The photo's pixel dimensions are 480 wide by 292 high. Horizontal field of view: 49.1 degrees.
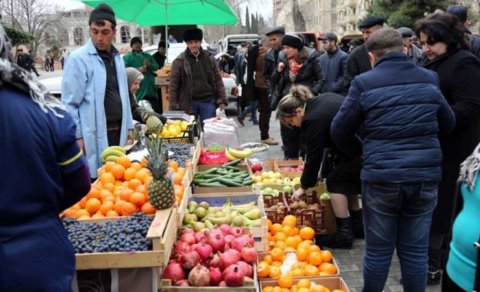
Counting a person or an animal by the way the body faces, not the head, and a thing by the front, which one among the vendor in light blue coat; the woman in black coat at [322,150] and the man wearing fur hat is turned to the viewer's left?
the woman in black coat

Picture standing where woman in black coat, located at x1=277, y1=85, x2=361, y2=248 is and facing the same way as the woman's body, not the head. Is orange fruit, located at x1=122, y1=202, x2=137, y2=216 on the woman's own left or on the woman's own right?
on the woman's own left

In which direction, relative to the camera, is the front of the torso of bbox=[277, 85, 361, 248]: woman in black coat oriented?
to the viewer's left

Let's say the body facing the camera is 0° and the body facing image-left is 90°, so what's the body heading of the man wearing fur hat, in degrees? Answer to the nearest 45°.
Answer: approximately 0°

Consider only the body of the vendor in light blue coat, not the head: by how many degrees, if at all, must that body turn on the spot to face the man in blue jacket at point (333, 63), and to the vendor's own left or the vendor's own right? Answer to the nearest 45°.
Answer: approximately 90° to the vendor's own left

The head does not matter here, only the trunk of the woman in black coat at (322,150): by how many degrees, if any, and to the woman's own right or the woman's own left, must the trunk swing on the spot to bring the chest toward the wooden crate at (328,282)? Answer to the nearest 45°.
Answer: approximately 90° to the woman's own left

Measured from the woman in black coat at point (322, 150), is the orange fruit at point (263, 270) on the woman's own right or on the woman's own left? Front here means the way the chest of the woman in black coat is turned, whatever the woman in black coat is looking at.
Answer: on the woman's own left

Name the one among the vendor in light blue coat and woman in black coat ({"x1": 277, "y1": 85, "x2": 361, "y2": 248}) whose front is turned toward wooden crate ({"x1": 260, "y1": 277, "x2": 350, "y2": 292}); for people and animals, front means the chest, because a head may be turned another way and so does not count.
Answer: the vendor in light blue coat

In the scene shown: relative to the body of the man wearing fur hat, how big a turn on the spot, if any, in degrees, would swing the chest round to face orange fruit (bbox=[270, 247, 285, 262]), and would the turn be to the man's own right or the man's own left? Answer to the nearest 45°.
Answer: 0° — they already face it

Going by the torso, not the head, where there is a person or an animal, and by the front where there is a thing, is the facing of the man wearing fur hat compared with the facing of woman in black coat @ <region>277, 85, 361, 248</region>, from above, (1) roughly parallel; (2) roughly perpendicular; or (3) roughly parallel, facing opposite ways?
roughly perpendicular

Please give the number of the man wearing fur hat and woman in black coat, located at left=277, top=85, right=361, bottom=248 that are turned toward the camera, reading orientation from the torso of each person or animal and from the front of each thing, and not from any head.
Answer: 1
